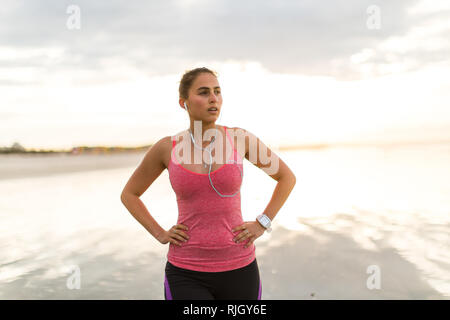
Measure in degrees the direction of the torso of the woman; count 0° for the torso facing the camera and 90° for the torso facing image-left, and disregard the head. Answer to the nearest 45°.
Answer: approximately 0°
